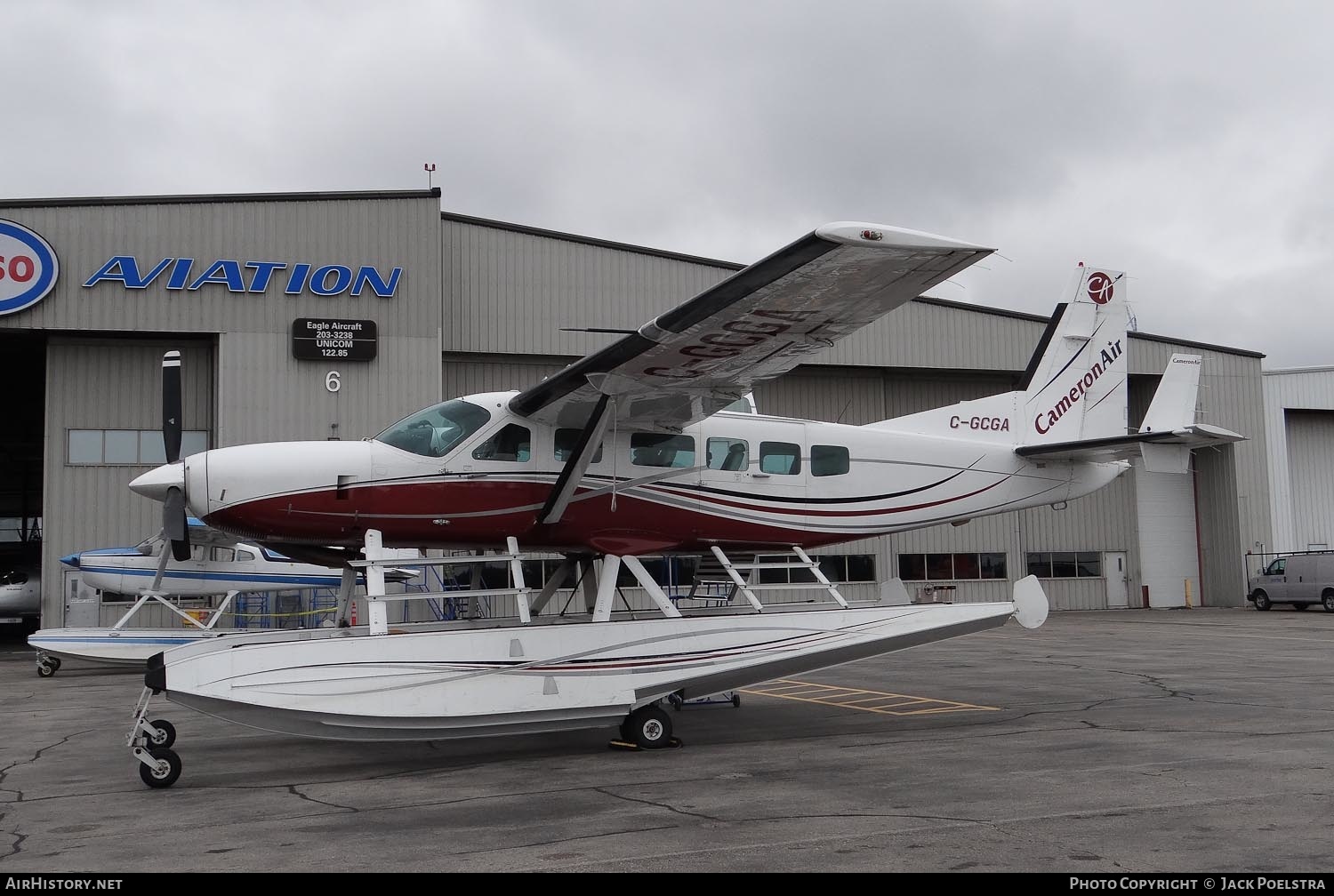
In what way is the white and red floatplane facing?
to the viewer's left

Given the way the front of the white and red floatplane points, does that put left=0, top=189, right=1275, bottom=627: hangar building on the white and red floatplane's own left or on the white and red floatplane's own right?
on the white and red floatplane's own right

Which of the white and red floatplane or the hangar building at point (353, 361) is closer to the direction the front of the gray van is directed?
the hangar building

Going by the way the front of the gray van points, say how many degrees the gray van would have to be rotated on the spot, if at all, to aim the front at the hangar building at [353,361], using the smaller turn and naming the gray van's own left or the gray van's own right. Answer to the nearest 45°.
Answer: approximately 45° to the gray van's own left

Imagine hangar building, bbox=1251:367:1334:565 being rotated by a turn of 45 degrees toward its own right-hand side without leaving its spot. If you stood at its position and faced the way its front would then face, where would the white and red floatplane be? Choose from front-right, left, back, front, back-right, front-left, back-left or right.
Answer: front-left

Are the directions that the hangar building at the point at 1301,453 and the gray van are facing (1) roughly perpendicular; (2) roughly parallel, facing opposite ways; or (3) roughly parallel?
roughly perpendicular

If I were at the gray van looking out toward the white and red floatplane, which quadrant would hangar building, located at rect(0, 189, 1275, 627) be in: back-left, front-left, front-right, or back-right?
front-right

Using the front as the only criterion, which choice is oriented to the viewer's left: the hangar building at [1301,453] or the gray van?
the gray van

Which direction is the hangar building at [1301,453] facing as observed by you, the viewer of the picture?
facing the viewer

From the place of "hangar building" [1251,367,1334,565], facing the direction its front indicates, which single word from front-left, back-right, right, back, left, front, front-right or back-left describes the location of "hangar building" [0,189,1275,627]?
front-right

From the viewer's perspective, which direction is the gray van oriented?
to the viewer's left

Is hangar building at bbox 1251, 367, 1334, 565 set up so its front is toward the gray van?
yes

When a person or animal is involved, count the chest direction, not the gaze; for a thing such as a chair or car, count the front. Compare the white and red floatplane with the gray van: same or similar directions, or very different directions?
same or similar directions
